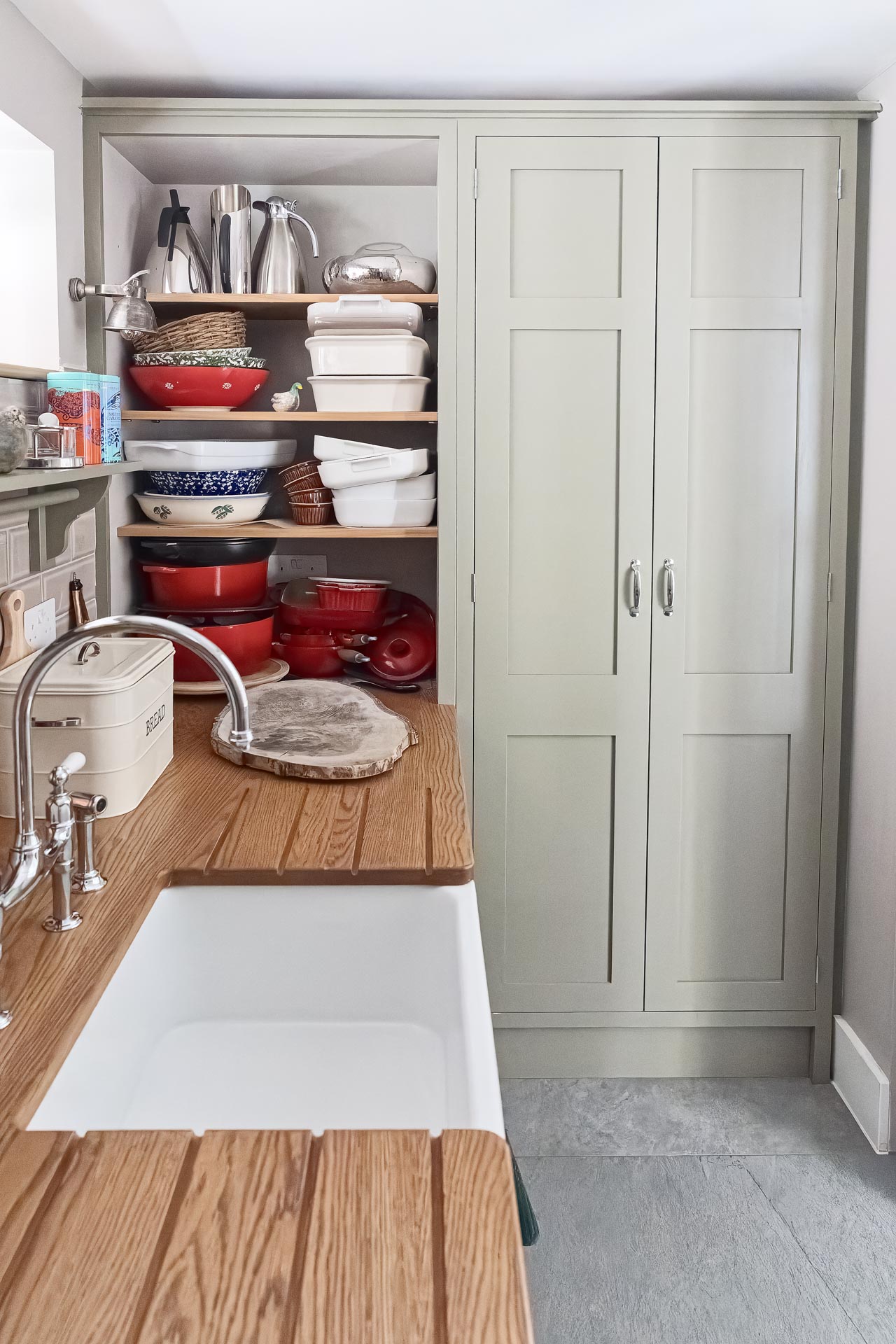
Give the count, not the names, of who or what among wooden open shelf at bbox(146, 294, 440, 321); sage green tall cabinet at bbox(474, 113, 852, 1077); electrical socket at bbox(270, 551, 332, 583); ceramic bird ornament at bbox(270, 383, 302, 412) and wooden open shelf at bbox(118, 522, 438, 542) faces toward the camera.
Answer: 4

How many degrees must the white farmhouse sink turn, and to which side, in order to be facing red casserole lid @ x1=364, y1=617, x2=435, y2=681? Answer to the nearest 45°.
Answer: approximately 90° to its left

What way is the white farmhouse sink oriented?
to the viewer's right

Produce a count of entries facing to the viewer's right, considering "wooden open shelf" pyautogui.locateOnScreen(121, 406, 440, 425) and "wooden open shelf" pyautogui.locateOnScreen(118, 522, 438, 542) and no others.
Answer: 0

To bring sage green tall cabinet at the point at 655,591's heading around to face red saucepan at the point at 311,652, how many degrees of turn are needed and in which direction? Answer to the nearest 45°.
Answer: approximately 90° to its right

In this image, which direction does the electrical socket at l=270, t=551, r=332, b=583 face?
toward the camera

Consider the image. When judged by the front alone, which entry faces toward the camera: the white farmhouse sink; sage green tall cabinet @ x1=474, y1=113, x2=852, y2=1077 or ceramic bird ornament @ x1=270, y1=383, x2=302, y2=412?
the sage green tall cabinet

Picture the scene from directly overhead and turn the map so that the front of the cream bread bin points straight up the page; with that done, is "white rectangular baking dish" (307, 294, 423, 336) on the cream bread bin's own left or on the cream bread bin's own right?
on the cream bread bin's own left

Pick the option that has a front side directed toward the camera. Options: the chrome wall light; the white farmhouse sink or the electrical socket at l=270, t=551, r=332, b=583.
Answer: the electrical socket

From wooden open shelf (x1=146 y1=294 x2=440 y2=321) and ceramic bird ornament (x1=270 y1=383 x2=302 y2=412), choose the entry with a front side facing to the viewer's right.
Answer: the ceramic bird ornament

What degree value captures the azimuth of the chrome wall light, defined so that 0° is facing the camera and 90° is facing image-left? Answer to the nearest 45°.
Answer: approximately 270°

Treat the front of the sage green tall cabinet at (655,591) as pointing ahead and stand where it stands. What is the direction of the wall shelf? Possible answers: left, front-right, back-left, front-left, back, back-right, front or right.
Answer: front-right
